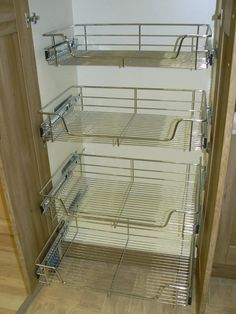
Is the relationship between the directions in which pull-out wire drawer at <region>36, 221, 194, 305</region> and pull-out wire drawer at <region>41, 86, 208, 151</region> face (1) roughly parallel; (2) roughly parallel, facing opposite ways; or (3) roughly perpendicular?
roughly parallel

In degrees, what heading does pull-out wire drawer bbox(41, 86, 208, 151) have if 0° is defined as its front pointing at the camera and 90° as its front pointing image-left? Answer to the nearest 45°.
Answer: approximately 0°

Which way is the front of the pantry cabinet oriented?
toward the camera

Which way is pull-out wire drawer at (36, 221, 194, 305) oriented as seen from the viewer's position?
toward the camera

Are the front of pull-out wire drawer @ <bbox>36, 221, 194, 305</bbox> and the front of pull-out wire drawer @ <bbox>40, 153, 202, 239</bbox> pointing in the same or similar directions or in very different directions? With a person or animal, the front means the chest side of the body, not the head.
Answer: same or similar directions

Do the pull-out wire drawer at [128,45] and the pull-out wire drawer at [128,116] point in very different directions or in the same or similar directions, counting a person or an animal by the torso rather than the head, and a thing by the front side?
same or similar directions

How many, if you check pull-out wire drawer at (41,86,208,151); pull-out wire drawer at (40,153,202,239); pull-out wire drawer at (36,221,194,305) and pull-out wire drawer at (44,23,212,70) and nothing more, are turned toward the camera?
4

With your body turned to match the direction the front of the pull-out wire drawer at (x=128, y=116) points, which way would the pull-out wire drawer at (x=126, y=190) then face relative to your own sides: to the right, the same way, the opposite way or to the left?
the same way

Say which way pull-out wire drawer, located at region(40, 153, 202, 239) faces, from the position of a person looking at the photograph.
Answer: facing the viewer
